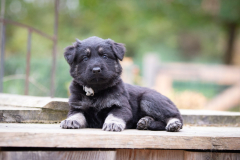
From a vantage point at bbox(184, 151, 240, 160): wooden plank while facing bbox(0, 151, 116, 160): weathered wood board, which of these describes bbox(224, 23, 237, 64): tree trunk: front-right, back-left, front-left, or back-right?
back-right

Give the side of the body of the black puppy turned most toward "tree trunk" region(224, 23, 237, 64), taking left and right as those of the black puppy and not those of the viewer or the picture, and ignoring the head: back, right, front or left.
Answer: back

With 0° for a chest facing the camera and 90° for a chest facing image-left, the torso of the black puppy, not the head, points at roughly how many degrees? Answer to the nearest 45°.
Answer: approximately 45°

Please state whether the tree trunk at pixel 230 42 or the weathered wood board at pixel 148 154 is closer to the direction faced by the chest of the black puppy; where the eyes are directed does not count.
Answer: the weathered wood board

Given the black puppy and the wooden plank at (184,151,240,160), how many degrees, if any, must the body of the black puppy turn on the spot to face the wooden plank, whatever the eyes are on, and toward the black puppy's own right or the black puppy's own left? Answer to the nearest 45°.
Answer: approximately 90° to the black puppy's own left
